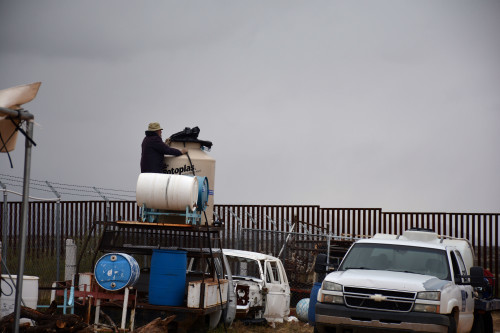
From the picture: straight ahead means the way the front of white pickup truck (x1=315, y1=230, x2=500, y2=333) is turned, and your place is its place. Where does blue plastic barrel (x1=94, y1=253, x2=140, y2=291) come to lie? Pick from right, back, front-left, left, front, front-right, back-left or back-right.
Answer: front-right

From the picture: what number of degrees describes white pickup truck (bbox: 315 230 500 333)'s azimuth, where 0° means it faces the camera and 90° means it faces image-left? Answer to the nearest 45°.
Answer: approximately 45°

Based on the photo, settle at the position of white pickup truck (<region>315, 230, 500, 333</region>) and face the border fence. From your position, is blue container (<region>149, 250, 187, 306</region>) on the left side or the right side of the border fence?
left

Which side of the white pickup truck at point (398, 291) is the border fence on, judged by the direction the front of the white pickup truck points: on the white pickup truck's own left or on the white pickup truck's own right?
on the white pickup truck's own right

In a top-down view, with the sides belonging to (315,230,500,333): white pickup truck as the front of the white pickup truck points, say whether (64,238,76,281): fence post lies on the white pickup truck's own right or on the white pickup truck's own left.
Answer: on the white pickup truck's own right

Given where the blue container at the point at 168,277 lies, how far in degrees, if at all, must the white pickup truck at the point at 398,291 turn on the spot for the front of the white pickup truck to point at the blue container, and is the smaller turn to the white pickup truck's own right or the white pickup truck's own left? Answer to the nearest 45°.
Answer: approximately 45° to the white pickup truck's own right

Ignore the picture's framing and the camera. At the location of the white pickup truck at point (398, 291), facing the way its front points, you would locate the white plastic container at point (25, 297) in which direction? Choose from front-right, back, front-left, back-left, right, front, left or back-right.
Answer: front-right
